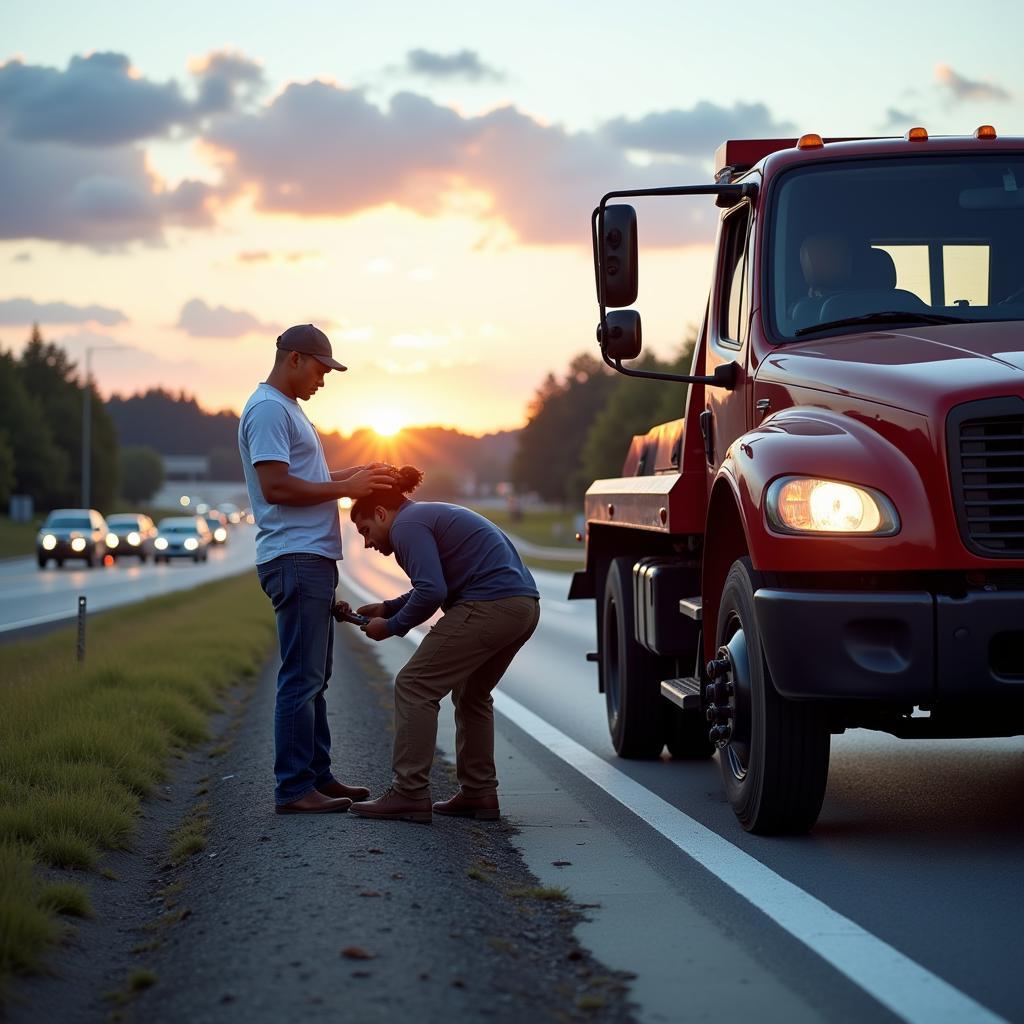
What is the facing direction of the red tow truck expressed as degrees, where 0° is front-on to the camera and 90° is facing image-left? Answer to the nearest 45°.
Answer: approximately 315°

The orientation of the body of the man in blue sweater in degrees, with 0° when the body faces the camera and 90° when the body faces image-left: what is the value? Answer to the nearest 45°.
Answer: approximately 90°

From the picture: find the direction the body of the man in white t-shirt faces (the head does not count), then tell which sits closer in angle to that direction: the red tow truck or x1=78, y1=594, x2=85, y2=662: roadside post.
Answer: the red tow truck

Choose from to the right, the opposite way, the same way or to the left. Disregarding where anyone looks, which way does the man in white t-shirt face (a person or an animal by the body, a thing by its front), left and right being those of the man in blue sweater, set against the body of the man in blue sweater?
the opposite way

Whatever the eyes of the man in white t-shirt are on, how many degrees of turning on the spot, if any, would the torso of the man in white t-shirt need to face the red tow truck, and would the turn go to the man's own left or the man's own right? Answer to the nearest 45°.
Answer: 0° — they already face it

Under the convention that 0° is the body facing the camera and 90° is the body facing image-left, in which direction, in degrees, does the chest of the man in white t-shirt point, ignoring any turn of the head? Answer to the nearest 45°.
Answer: approximately 270°

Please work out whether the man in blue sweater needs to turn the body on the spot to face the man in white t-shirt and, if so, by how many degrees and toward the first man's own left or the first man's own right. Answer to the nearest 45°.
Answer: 0° — they already face them

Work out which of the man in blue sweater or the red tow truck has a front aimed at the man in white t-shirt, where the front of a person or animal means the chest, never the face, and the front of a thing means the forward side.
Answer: the man in blue sweater

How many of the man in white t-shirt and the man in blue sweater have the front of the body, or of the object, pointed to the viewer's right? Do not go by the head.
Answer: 1

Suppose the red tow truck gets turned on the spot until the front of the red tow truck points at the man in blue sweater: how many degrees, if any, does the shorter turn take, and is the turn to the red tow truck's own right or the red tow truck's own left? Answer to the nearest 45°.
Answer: approximately 135° to the red tow truck's own right

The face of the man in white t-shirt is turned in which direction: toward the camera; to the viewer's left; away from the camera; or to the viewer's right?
to the viewer's right

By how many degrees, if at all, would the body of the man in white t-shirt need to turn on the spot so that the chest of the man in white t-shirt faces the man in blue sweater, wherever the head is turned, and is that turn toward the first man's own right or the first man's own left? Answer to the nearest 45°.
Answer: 0° — they already face them
